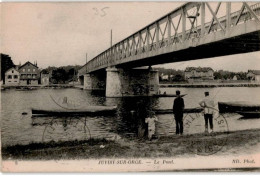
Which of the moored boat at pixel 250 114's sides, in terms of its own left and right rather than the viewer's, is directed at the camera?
left

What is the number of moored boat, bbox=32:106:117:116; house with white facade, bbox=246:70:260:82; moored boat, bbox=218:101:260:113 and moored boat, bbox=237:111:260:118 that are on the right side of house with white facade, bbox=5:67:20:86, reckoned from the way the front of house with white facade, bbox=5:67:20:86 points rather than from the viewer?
0

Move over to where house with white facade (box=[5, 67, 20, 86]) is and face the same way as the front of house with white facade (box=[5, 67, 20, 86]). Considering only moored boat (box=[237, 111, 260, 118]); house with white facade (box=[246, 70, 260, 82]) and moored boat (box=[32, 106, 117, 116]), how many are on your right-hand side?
0

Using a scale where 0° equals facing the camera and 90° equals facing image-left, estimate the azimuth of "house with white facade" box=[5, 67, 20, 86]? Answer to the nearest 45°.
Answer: approximately 0°

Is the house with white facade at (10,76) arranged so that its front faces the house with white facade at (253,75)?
no
